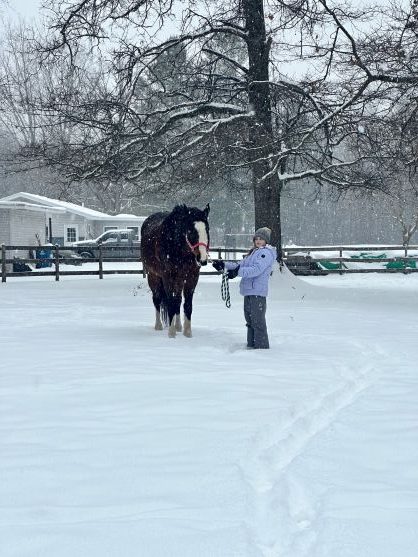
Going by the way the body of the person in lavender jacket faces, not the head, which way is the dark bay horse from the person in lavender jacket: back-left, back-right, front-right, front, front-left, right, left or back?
front-right

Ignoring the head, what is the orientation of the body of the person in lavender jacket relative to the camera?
to the viewer's left

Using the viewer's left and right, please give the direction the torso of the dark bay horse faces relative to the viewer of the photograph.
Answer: facing the viewer and to the right of the viewer

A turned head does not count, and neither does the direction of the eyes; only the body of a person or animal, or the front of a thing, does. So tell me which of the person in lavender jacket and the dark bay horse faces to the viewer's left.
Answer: the person in lavender jacket

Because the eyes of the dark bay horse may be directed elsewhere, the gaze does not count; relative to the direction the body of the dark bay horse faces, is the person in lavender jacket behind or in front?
in front
